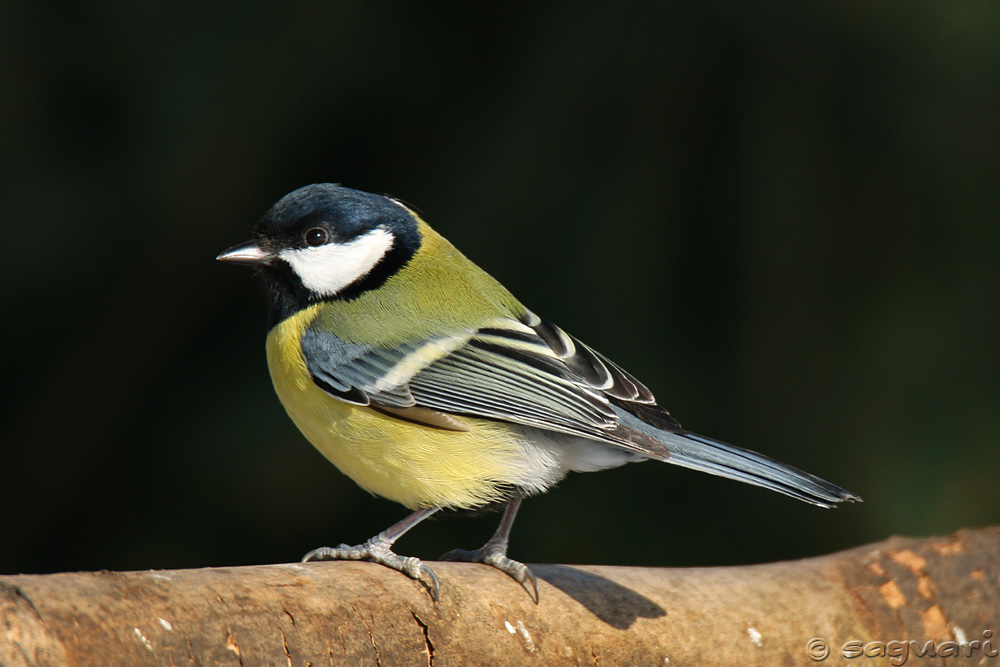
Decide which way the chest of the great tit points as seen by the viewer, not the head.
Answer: to the viewer's left
